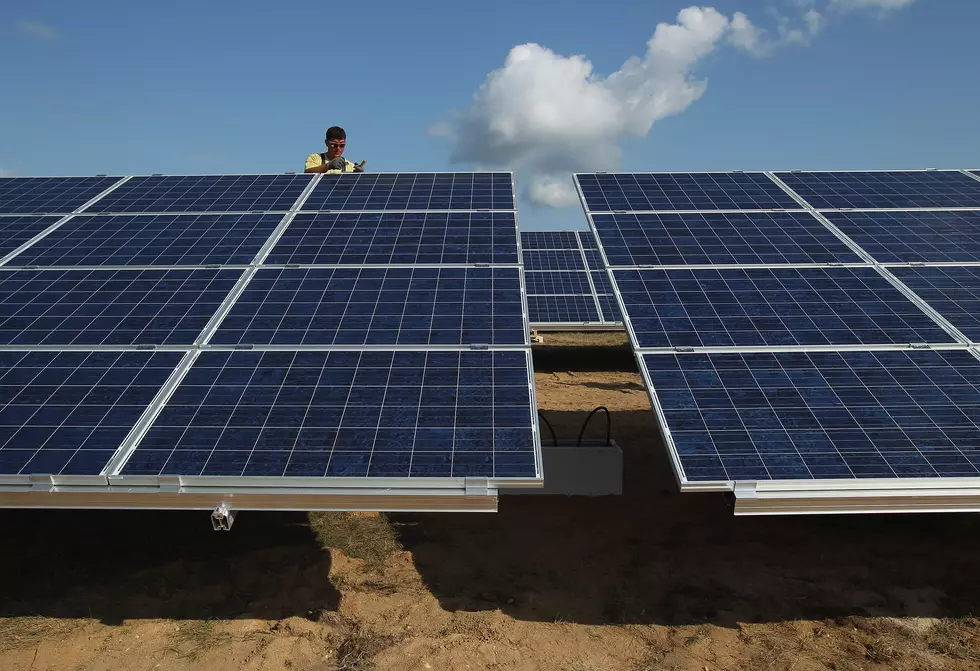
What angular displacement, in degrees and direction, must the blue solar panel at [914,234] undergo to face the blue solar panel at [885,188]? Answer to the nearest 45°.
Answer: approximately 180°

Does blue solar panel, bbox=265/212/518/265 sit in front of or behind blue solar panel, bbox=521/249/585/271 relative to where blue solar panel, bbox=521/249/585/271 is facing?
in front

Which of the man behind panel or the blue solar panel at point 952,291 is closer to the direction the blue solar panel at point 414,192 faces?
the blue solar panel

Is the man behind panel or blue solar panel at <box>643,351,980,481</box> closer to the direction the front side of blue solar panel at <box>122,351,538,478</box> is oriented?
the blue solar panel

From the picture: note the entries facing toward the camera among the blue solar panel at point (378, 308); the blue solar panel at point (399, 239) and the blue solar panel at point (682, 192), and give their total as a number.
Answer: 3

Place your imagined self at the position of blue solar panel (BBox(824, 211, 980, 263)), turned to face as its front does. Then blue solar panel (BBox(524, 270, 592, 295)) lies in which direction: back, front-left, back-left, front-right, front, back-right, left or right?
back-right

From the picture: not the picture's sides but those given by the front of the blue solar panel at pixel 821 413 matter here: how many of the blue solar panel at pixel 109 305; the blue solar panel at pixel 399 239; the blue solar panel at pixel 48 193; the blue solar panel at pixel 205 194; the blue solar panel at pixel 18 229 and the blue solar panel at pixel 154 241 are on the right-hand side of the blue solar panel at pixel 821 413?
6

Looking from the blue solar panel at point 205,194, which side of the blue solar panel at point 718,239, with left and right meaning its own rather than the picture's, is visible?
right

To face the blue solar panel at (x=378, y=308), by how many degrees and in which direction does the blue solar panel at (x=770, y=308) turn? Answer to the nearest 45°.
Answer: approximately 45° to its right

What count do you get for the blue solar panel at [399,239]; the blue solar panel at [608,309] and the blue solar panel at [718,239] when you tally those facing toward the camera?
3

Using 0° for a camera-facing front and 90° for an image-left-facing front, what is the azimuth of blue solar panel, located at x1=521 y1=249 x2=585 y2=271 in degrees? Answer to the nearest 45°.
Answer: approximately 0°
